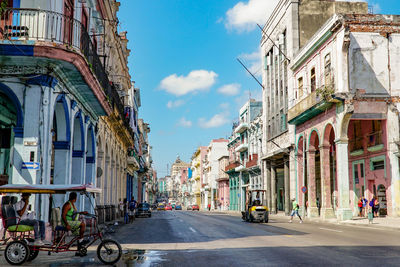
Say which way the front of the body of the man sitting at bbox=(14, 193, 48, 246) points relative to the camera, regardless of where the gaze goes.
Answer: to the viewer's right

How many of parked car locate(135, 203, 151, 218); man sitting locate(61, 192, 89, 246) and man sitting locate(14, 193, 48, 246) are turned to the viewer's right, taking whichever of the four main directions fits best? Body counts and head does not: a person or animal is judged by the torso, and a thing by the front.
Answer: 2

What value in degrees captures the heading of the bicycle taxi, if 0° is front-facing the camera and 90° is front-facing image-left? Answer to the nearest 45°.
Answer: approximately 270°

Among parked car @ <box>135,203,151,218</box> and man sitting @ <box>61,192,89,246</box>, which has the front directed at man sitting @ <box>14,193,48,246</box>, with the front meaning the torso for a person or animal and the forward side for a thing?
the parked car

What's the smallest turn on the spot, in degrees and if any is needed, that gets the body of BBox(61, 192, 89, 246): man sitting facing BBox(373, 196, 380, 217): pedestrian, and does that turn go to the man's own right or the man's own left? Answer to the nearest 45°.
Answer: approximately 45° to the man's own left

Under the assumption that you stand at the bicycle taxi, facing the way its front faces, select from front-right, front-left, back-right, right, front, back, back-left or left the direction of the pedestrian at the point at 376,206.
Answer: front-left

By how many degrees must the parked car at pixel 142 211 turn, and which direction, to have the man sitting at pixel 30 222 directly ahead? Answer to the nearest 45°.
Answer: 0° — it already faces them

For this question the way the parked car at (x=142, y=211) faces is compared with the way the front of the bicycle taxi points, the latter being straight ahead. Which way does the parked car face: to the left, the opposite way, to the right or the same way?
to the right

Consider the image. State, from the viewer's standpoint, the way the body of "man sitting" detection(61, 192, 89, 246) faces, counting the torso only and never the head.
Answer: to the viewer's right

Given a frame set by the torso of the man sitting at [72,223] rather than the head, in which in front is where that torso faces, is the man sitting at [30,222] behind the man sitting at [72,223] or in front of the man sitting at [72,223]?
behind

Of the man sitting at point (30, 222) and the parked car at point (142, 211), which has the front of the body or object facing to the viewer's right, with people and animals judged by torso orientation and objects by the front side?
the man sitting

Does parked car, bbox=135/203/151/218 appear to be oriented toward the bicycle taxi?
yes
